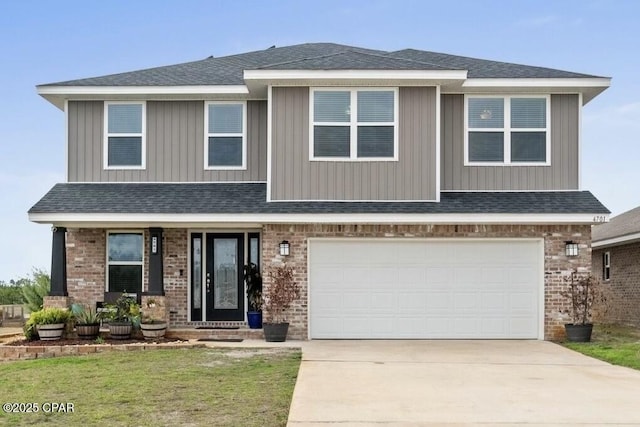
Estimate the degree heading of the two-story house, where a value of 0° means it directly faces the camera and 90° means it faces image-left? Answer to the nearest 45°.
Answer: approximately 0°

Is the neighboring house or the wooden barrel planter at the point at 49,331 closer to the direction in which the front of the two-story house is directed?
the wooden barrel planter

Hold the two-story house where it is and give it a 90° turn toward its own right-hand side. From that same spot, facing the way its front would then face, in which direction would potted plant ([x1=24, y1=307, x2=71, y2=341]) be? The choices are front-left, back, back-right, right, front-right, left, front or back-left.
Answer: front

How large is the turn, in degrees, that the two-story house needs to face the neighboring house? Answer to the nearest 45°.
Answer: approximately 135° to its left

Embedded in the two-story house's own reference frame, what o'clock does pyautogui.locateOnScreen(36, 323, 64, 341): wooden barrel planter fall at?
The wooden barrel planter is roughly at 3 o'clock from the two-story house.

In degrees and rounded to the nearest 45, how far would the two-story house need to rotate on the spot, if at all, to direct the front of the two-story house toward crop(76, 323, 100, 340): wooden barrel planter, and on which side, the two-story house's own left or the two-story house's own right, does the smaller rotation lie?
approximately 90° to the two-story house's own right

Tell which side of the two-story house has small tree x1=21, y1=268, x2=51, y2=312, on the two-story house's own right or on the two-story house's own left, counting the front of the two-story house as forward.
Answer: on the two-story house's own right

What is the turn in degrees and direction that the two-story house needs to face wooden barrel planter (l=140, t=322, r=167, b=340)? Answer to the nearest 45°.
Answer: approximately 90° to its right
